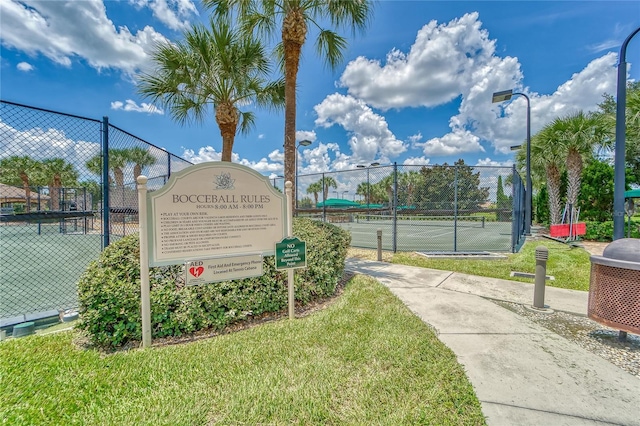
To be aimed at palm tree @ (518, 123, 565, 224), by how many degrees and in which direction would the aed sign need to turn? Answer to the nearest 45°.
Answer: approximately 135° to its left

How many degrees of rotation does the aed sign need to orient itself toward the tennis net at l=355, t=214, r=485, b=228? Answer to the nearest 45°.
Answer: approximately 135° to its left

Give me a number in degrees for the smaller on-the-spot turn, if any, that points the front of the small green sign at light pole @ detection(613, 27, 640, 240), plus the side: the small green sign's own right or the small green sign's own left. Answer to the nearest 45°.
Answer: approximately 90° to the small green sign's own left

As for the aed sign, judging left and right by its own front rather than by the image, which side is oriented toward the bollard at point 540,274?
left

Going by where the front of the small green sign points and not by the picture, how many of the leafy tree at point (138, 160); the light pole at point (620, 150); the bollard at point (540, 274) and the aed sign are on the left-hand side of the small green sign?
2

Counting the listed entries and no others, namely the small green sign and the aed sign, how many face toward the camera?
2

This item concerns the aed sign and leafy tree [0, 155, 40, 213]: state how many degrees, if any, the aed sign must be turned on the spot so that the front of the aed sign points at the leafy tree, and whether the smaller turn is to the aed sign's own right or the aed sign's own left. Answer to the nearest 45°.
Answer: approximately 135° to the aed sign's own right

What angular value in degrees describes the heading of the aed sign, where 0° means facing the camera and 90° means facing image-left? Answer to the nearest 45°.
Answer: approximately 0°

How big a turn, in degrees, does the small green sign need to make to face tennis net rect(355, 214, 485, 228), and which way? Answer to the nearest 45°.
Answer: approximately 135° to its left

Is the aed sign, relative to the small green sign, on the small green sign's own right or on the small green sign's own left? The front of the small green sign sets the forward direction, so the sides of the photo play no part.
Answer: on the small green sign's own right

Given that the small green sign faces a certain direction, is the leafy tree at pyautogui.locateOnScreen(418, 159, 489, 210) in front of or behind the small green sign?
behind

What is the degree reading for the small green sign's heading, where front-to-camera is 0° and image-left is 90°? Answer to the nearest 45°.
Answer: approximately 0°

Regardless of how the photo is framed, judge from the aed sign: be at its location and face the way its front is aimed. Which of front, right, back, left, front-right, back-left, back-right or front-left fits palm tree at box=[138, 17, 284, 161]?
back
